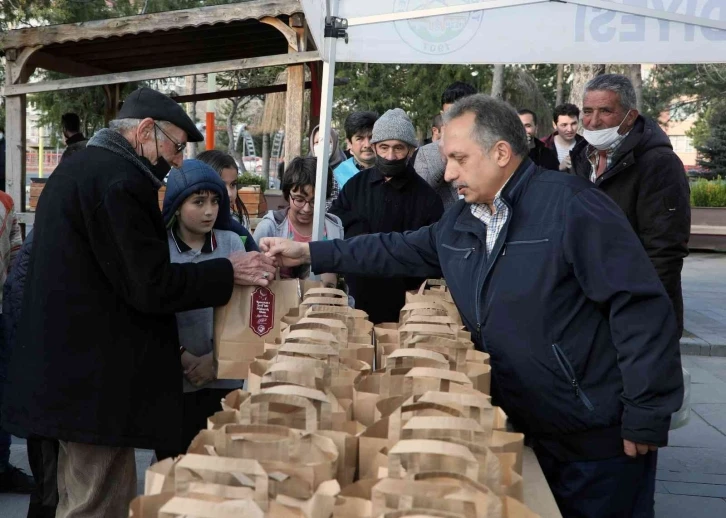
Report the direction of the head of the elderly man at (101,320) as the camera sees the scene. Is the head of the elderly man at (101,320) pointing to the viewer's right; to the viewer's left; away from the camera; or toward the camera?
to the viewer's right

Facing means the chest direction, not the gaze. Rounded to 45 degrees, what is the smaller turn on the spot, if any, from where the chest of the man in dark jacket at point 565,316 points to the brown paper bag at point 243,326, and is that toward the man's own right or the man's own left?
approximately 45° to the man's own right

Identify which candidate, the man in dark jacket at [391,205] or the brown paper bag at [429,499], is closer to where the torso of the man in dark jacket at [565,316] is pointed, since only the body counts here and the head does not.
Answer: the brown paper bag

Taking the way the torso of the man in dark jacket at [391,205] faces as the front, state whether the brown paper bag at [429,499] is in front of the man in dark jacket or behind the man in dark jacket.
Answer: in front

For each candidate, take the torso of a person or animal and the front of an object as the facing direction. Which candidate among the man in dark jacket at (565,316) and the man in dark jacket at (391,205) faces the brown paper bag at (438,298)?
the man in dark jacket at (391,205)

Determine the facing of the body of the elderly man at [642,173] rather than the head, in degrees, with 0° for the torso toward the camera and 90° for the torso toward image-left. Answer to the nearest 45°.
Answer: approximately 45°

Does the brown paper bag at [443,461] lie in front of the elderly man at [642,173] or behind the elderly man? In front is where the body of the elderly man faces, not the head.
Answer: in front

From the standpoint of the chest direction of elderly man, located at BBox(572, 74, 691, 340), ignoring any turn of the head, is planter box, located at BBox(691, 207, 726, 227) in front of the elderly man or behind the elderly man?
behind
